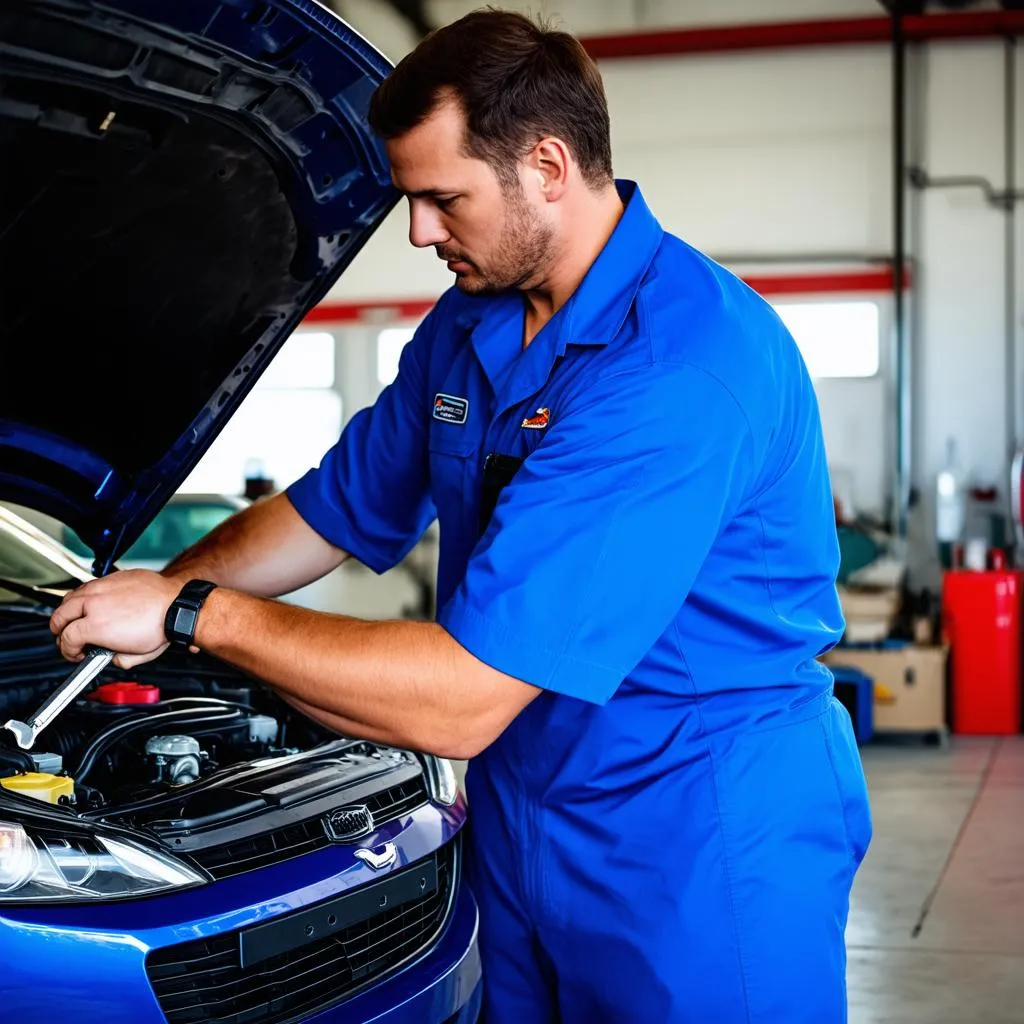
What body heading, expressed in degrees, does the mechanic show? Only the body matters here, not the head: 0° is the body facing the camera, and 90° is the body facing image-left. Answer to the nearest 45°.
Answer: approximately 45°

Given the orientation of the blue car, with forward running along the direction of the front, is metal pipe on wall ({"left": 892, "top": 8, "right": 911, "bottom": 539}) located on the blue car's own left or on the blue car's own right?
on the blue car's own left

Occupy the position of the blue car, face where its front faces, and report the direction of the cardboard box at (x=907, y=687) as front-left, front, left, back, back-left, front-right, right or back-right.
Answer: left

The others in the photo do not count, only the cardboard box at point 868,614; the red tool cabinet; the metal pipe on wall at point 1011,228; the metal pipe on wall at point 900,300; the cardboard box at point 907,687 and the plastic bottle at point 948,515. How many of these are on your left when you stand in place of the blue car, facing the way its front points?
6

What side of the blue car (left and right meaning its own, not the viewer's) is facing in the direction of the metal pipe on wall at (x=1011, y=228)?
left

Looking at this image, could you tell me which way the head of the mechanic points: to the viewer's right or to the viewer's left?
to the viewer's left

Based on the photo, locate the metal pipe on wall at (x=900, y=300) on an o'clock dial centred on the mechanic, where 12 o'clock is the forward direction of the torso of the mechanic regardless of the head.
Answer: The metal pipe on wall is roughly at 5 o'clock from the mechanic.

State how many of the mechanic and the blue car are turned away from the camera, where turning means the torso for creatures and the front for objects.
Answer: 0

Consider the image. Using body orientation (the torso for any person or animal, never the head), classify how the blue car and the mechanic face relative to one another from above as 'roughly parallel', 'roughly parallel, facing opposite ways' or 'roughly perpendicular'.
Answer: roughly perpendicular

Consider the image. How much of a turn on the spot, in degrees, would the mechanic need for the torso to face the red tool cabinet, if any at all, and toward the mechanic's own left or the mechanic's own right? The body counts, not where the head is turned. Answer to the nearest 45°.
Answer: approximately 180°

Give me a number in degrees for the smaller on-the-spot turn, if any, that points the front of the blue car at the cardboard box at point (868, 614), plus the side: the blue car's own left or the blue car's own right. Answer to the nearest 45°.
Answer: approximately 90° to the blue car's own left

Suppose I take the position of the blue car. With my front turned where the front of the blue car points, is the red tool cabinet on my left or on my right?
on my left

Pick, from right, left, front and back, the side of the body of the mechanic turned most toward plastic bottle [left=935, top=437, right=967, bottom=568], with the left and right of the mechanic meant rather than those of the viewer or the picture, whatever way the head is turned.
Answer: back

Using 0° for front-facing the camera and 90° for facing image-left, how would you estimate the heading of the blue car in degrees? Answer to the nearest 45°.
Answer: approximately 315°
